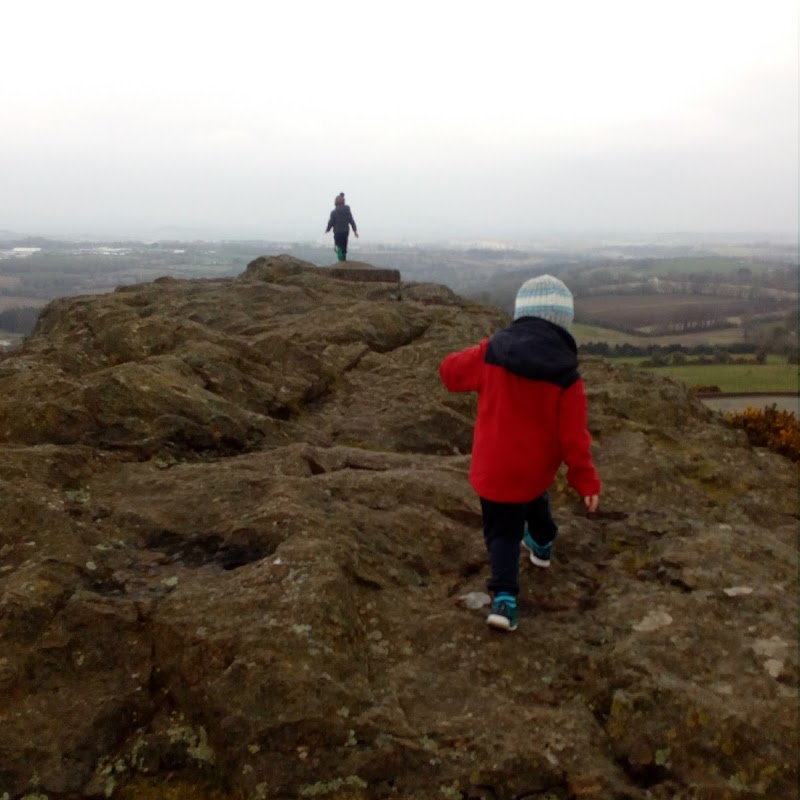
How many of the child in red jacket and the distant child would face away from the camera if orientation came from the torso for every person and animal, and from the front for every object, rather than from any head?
2

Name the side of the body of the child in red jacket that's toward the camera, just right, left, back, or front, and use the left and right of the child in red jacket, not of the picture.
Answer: back

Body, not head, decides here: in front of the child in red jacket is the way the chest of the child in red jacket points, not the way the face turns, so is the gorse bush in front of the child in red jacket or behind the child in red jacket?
in front

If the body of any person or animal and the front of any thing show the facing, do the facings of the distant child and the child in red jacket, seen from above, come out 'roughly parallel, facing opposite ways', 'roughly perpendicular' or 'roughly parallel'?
roughly parallel

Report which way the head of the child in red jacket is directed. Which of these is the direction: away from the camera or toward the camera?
away from the camera

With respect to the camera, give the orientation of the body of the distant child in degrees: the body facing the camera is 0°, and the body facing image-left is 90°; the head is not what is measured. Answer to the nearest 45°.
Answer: approximately 180°

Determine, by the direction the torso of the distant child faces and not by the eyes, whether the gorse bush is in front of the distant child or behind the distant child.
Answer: behind

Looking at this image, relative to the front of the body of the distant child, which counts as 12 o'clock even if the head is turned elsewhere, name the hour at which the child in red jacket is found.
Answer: The child in red jacket is roughly at 6 o'clock from the distant child.

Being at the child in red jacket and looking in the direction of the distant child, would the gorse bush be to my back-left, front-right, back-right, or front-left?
front-right

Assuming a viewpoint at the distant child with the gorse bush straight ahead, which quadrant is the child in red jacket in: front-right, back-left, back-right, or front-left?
front-right

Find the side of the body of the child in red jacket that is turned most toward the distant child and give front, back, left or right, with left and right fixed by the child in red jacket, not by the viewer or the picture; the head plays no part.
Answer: front
